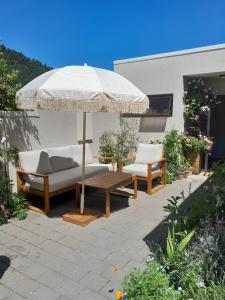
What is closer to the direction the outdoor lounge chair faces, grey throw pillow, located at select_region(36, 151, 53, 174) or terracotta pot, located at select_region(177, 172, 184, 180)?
the grey throw pillow

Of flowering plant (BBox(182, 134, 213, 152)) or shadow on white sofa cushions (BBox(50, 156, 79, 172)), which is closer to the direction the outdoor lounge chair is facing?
the shadow on white sofa cushions

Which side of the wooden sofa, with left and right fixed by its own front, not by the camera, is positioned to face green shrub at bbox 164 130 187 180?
left

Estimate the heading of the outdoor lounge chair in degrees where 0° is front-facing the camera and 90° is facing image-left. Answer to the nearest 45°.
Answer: approximately 45°

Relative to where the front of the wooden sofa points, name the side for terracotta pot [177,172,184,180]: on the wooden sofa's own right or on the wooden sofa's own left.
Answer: on the wooden sofa's own left

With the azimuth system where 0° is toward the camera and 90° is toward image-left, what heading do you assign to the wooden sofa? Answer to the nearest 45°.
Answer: approximately 315°

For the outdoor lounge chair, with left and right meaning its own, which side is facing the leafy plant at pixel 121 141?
right

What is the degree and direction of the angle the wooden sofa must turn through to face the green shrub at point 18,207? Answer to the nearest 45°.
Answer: approximately 90° to its right

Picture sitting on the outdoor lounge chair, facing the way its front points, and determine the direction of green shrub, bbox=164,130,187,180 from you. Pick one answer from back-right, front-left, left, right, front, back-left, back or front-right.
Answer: back

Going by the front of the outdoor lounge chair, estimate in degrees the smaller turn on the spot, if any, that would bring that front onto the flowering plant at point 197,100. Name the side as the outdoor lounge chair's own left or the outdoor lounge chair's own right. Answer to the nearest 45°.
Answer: approximately 180°

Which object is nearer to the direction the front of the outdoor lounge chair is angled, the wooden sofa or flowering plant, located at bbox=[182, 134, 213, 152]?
the wooden sofa

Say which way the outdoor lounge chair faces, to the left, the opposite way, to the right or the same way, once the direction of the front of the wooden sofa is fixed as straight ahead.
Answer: to the right
